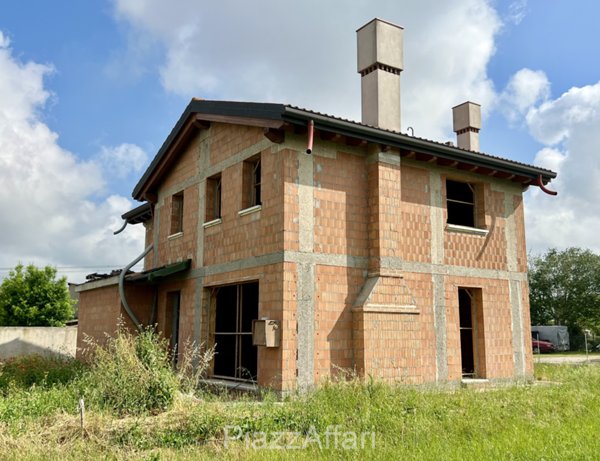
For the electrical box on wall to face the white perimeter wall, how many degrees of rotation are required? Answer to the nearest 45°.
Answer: approximately 90° to its right

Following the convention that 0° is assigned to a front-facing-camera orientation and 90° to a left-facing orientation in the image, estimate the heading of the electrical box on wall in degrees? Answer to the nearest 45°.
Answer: approximately 45°

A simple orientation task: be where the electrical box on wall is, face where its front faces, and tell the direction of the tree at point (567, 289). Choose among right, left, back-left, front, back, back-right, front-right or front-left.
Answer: back

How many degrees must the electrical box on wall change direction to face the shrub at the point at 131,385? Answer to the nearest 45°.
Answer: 0° — it already faces it
